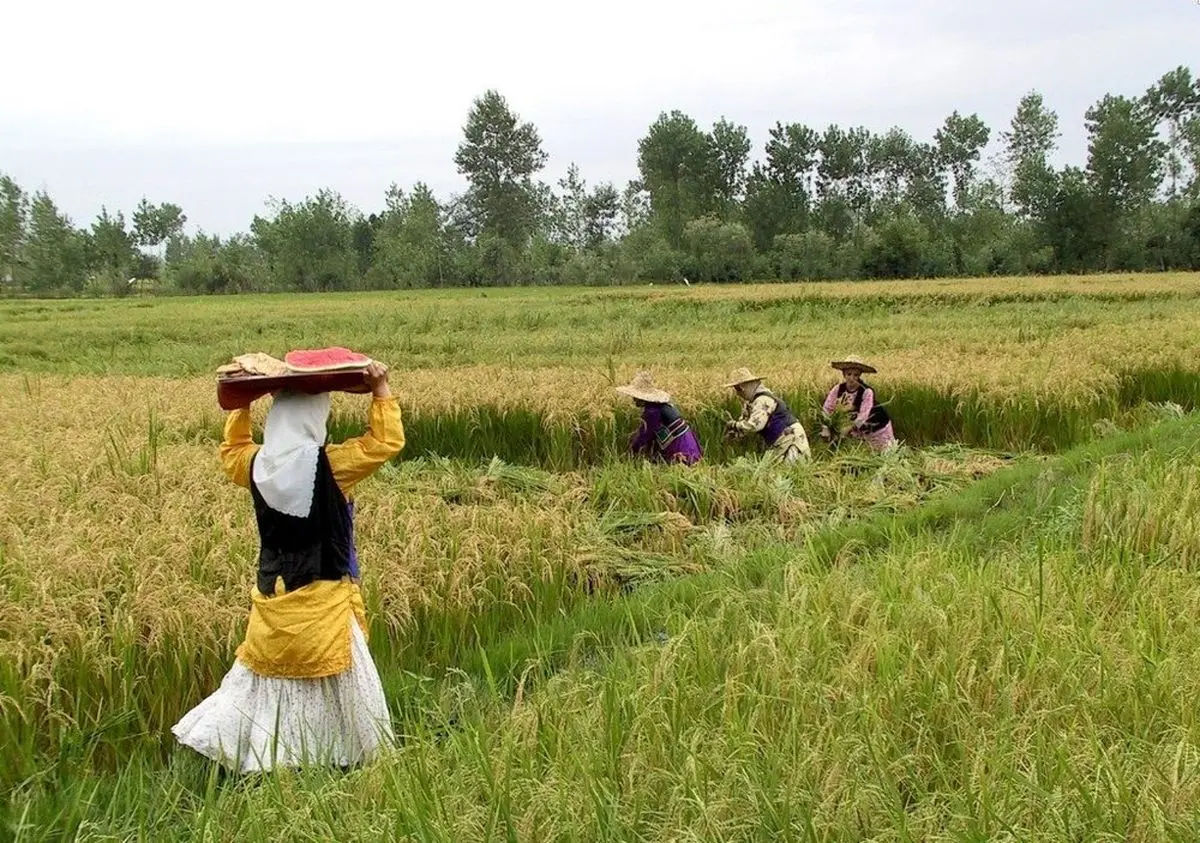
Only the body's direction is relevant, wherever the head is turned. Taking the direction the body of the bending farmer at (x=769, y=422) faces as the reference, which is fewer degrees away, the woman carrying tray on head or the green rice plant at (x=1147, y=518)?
the woman carrying tray on head

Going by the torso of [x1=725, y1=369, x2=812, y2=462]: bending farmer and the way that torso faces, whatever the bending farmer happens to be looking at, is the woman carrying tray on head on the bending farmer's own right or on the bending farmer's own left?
on the bending farmer's own left

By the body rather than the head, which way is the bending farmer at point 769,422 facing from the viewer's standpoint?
to the viewer's left

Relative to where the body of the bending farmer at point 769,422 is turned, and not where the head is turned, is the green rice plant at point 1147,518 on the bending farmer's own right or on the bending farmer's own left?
on the bending farmer's own left

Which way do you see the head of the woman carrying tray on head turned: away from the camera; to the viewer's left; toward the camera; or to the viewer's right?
away from the camera
